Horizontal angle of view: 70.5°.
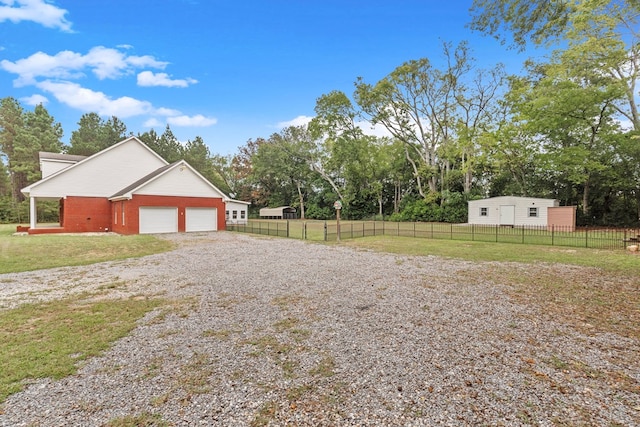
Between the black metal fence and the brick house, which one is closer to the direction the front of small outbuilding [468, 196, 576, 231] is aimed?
the black metal fence

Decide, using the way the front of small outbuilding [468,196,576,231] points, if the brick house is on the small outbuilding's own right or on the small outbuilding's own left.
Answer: on the small outbuilding's own right

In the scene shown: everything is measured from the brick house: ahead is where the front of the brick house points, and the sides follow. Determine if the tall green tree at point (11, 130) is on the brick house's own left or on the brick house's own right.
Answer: on the brick house's own right

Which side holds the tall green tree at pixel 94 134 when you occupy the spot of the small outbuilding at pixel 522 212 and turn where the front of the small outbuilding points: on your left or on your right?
on your right

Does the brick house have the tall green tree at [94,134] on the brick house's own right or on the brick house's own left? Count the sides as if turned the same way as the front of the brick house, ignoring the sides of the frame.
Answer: on the brick house's own right

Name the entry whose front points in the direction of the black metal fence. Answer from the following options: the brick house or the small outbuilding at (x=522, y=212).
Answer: the small outbuilding
